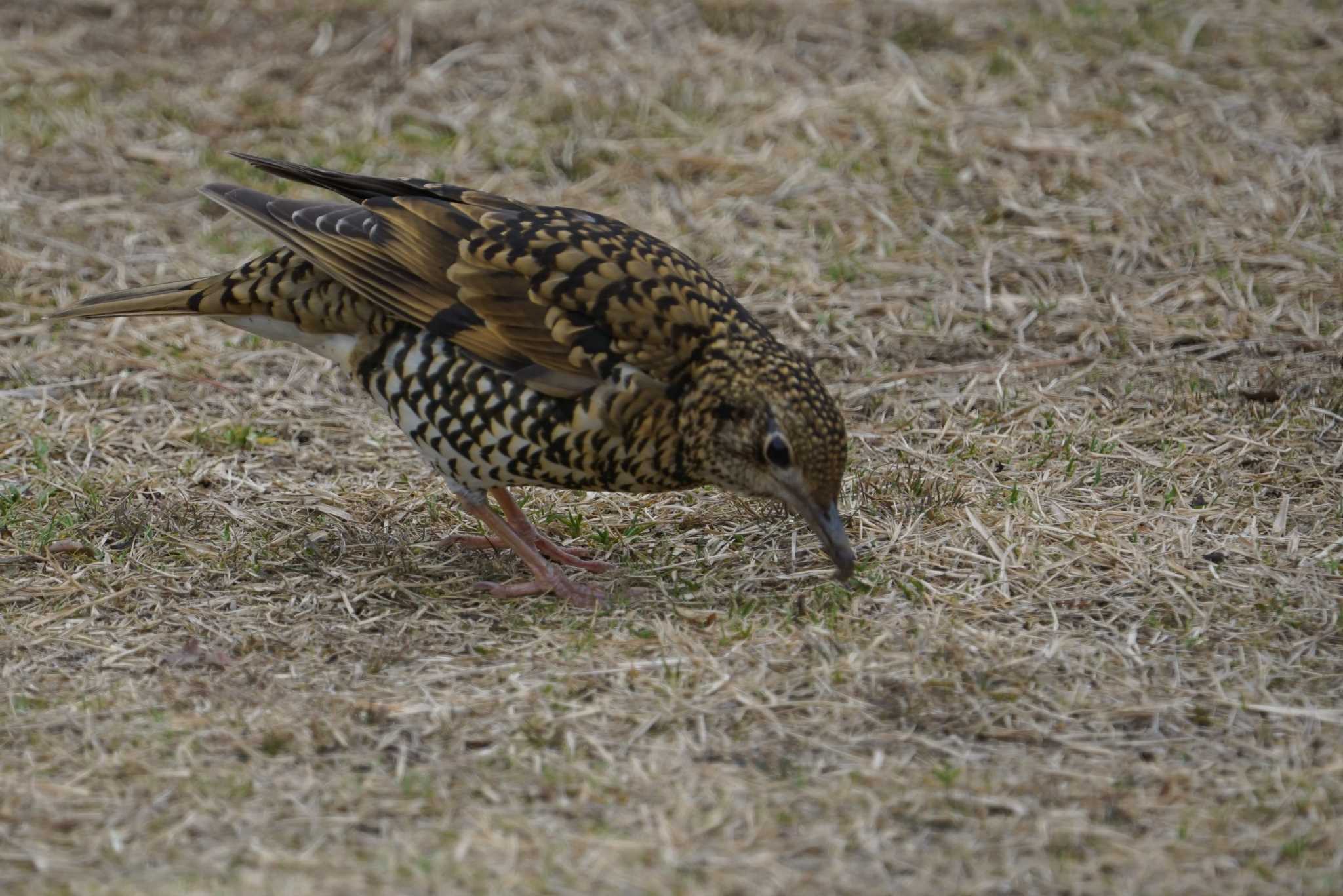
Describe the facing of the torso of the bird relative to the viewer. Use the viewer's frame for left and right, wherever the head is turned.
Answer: facing to the right of the viewer
